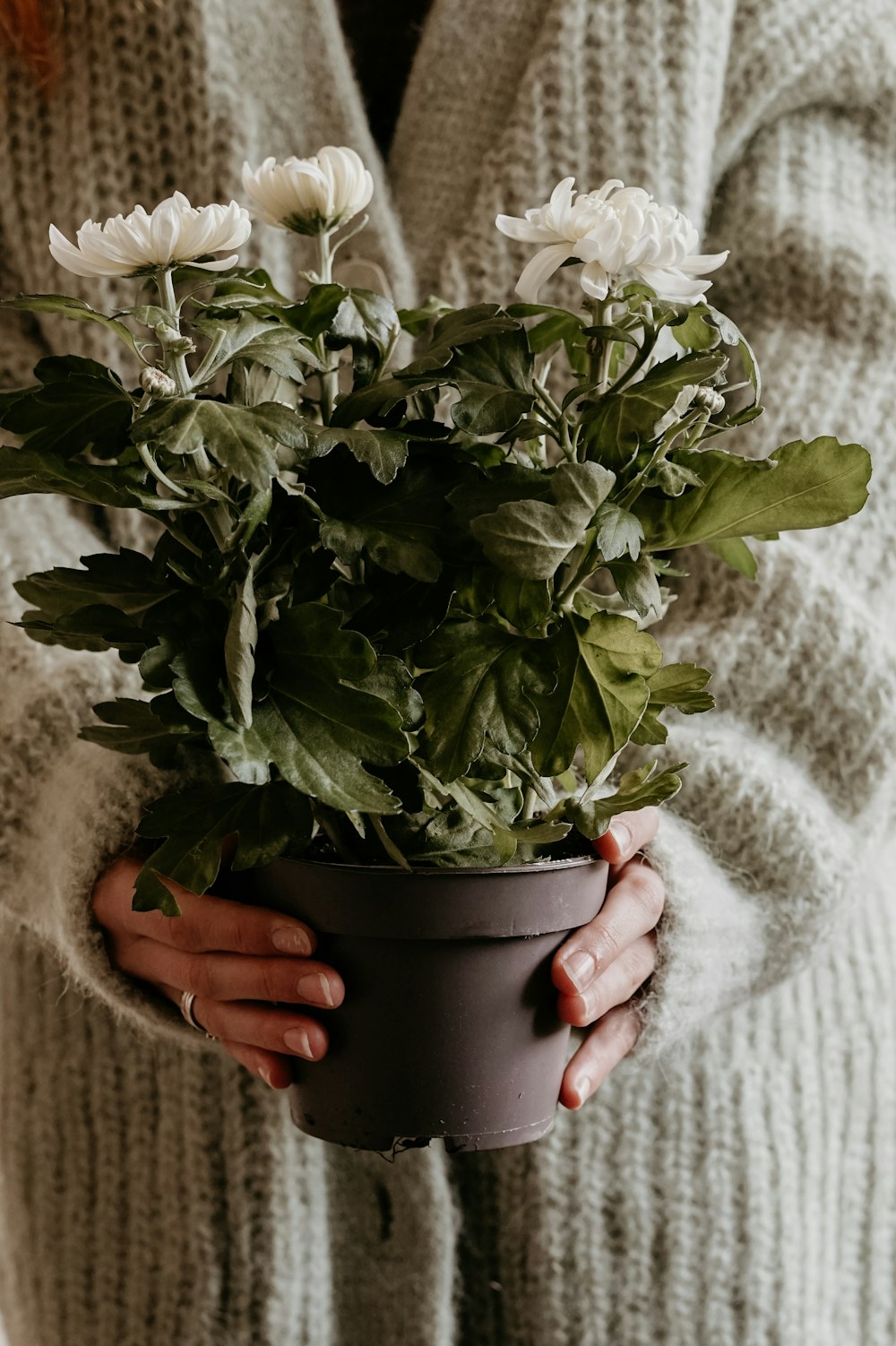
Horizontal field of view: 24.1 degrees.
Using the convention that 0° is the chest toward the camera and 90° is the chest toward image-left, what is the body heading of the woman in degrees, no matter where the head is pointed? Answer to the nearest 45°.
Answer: approximately 0°
